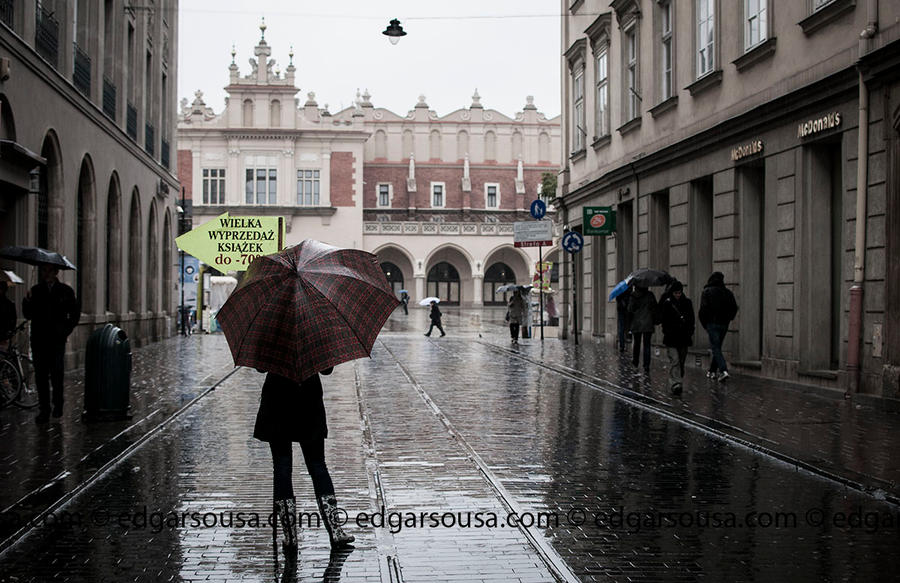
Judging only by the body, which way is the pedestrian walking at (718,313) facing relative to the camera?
away from the camera

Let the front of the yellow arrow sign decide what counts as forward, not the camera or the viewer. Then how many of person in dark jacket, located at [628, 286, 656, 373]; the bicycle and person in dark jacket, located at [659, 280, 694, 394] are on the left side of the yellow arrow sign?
2

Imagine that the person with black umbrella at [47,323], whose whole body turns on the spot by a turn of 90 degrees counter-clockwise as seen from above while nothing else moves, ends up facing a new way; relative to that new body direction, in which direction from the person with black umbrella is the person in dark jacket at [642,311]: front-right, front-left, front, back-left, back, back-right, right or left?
front

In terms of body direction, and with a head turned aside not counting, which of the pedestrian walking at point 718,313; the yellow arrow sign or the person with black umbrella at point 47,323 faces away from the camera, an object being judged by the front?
the pedestrian walking

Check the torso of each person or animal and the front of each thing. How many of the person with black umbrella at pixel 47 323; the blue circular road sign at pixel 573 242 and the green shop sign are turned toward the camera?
3

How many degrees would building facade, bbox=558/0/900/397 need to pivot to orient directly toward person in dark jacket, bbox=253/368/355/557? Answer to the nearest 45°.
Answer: approximately 45° to its left
